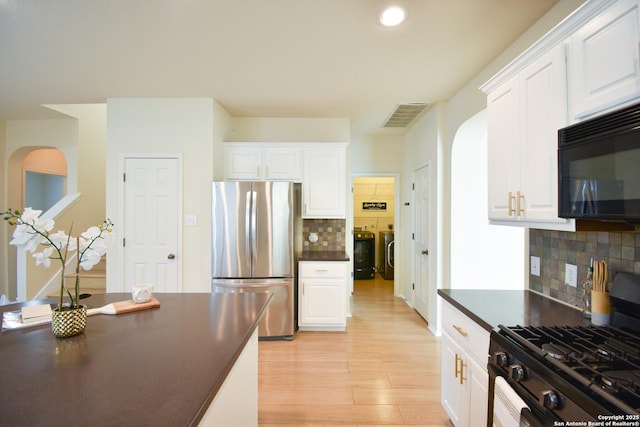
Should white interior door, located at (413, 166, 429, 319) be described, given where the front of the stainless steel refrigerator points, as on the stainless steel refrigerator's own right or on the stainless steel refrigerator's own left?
on the stainless steel refrigerator's own left

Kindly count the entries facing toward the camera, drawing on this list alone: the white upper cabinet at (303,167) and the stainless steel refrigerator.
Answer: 2

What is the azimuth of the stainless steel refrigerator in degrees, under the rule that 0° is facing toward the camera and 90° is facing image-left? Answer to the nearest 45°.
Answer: approximately 0°

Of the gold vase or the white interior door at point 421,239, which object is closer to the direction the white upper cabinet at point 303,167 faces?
the gold vase

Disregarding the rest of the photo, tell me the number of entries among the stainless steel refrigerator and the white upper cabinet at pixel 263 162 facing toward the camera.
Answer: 2

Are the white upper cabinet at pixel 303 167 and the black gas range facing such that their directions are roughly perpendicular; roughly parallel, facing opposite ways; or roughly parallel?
roughly perpendicular

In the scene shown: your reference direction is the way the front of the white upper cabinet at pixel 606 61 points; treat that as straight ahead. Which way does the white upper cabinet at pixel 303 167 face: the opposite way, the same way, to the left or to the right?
to the left

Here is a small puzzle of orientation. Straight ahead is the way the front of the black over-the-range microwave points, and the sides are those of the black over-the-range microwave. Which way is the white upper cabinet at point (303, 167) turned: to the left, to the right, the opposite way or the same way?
to the left
